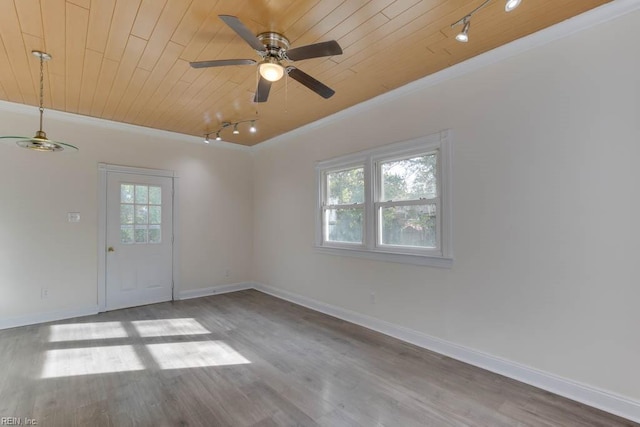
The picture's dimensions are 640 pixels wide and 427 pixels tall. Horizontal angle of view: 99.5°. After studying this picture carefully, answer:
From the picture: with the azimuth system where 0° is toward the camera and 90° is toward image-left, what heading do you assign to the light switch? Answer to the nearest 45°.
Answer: approximately 0°

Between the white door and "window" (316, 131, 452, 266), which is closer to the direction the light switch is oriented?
the window

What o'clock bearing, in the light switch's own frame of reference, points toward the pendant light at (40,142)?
The pendant light is roughly at 12 o'clock from the light switch.

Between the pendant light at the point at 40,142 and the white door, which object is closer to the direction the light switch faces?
the pendant light

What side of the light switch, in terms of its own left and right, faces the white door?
left

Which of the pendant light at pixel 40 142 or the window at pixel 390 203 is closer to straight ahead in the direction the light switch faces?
the pendant light

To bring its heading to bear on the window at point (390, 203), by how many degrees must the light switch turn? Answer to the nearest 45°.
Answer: approximately 45° to its left
